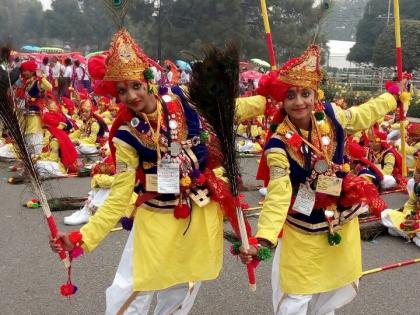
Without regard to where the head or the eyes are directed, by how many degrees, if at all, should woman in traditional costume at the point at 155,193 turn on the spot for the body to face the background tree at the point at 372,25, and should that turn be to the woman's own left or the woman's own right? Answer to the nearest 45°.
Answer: approximately 135° to the woman's own left

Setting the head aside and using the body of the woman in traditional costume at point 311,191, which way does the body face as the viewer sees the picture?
toward the camera

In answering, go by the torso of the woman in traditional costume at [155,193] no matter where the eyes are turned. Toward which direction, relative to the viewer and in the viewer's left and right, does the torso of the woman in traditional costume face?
facing the viewer

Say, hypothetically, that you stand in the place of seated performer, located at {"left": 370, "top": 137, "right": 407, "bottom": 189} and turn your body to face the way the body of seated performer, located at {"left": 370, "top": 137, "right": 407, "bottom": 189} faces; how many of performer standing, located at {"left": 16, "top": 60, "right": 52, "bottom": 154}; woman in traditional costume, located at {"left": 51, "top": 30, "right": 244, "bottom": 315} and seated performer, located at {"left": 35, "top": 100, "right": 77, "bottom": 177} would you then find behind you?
0

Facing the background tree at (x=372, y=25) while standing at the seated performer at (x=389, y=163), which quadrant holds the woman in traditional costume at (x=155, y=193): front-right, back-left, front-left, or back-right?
back-left

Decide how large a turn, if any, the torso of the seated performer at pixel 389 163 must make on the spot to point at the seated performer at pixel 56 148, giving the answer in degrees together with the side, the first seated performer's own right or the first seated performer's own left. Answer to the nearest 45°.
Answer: approximately 45° to the first seated performer's own right

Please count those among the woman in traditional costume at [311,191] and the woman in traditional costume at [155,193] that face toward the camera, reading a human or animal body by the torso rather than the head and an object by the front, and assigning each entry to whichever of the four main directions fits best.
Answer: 2

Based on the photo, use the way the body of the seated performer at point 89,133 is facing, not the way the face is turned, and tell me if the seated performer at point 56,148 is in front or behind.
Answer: in front

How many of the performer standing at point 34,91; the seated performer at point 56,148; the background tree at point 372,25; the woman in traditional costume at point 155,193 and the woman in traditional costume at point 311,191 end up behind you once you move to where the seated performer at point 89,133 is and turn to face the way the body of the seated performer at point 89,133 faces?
1

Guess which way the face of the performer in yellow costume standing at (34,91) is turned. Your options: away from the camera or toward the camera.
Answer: toward the camera

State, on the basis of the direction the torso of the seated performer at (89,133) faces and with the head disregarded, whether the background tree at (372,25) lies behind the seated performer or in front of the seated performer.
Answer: behind

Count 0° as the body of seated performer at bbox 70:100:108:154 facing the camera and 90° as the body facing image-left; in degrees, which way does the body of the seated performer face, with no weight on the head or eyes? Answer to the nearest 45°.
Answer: approximately 45°

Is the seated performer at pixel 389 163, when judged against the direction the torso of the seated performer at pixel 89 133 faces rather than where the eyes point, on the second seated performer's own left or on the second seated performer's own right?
on the second seated performer's own left
